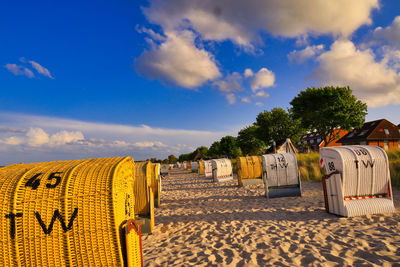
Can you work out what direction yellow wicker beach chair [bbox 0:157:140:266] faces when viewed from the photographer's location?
facing away from the viewer and to the right of the viewer

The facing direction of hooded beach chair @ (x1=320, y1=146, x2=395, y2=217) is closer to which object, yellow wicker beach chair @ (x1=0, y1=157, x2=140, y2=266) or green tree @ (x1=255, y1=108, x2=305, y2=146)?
the green tree

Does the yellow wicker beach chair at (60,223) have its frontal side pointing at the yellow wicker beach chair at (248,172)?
yes

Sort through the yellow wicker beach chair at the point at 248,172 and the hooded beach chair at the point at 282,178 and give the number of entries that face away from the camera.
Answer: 2

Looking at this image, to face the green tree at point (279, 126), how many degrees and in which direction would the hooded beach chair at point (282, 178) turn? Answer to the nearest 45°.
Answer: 0° — it already faces it

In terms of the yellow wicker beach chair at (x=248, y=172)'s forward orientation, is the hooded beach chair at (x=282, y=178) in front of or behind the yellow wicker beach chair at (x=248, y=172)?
behind

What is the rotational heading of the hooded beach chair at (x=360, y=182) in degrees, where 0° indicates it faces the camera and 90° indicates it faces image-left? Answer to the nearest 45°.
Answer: approximately 135°

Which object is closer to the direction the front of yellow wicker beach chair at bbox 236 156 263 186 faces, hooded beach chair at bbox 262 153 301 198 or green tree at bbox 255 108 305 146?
the green tree

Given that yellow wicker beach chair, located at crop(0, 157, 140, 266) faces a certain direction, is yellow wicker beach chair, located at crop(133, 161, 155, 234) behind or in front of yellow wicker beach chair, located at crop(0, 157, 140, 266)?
in front

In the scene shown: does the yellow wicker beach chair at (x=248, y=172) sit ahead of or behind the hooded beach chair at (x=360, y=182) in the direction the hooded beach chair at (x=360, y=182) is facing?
ahead

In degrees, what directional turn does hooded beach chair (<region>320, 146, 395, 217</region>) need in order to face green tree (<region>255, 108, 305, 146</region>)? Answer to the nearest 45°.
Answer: approximately 45° to its right

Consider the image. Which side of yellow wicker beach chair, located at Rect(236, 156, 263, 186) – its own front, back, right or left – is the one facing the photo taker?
back

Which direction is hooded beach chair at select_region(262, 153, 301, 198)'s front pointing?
away from the camera
